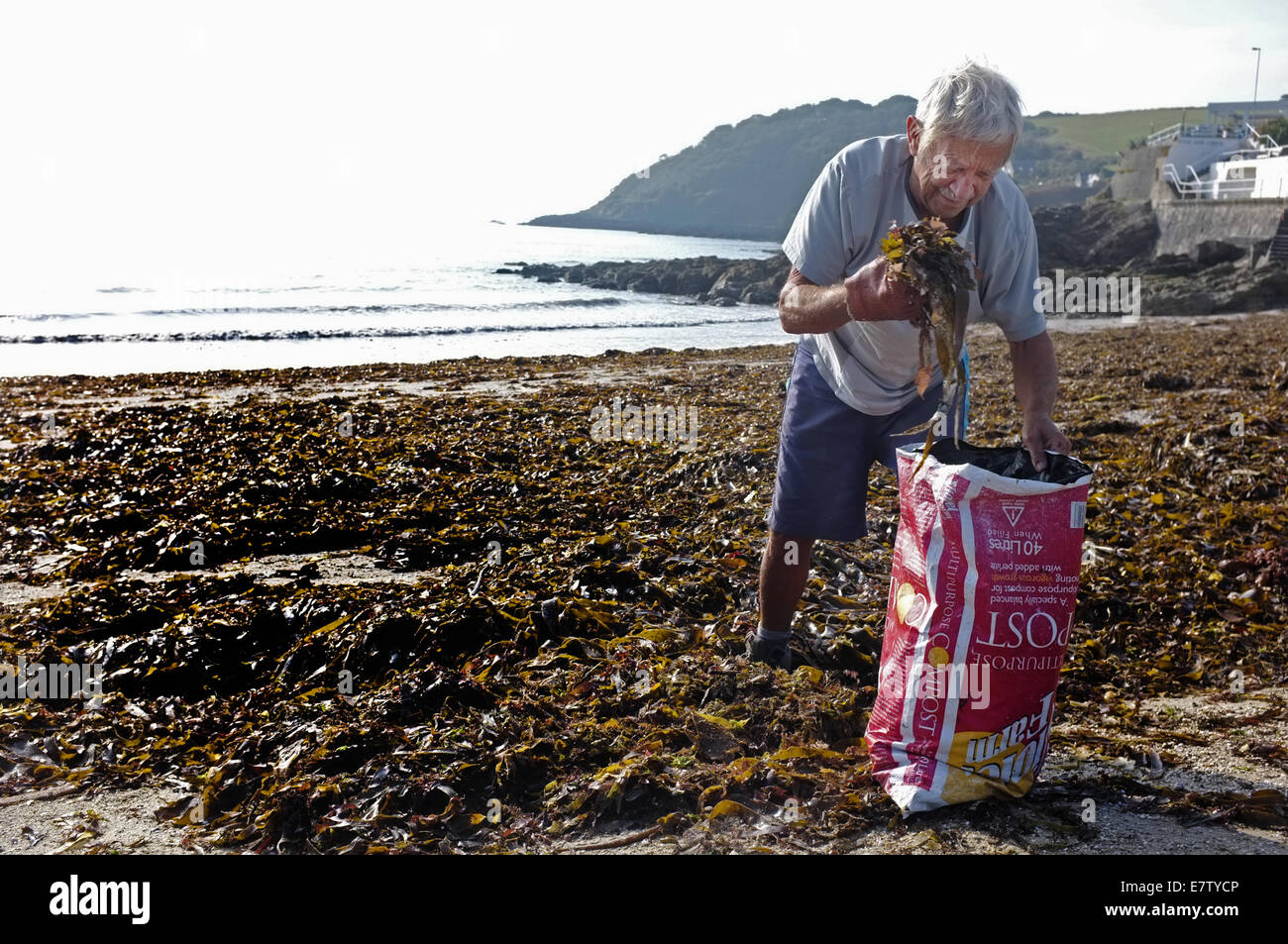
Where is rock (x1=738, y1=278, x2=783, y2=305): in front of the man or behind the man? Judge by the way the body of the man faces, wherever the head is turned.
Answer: behind

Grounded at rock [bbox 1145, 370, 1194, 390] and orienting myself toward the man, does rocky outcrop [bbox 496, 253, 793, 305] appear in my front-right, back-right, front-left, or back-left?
back-right

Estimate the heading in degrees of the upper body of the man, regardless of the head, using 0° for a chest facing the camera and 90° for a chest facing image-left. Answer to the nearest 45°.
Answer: approximately 315°

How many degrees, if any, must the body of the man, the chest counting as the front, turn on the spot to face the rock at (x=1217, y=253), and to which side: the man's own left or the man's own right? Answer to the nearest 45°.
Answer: approximately 135° to the man's own left

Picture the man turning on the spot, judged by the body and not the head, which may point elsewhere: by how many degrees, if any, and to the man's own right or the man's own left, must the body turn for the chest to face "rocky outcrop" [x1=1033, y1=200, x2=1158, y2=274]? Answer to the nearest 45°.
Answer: approximately 135° to the man's own left
